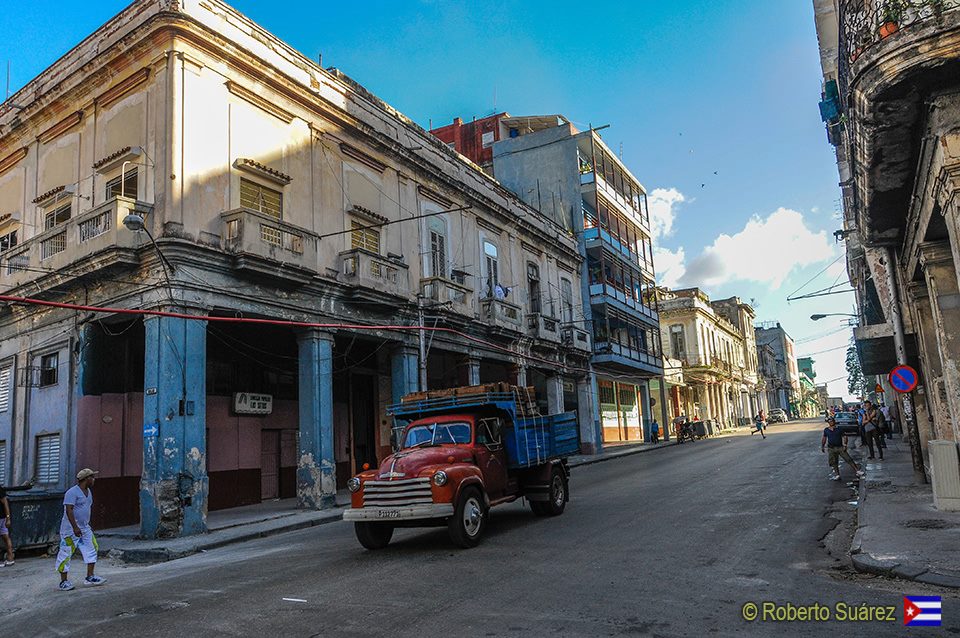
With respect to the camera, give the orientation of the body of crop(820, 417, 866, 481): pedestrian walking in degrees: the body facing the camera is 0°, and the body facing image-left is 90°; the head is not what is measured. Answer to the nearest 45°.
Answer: approximately 0°

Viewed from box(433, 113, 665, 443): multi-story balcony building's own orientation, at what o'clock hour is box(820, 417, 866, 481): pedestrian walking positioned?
The pedestrian walking is roughly at 1 o'clock from the multi-story balcony building.

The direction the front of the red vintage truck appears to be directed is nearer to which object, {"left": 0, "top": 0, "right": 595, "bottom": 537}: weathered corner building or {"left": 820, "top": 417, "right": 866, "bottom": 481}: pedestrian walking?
the weathered corner building

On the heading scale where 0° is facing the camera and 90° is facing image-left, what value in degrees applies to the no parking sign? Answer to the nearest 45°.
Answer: approximately 0°

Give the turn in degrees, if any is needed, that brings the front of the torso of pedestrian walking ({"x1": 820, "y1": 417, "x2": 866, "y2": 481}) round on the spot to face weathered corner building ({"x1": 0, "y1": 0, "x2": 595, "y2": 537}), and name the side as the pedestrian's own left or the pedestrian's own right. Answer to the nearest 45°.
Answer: approximately 45° to the pedestrian's own right

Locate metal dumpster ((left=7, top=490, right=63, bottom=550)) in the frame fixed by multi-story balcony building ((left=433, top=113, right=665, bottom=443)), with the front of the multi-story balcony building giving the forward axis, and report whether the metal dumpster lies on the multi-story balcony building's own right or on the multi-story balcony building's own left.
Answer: on the multi-story balcony building's own right

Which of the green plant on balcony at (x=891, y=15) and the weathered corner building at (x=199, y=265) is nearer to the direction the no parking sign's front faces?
the green plant on balcony

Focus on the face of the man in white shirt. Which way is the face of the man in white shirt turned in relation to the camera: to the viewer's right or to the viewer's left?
to the viewer's right

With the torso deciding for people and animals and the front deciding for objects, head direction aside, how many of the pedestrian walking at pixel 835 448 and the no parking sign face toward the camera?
2
